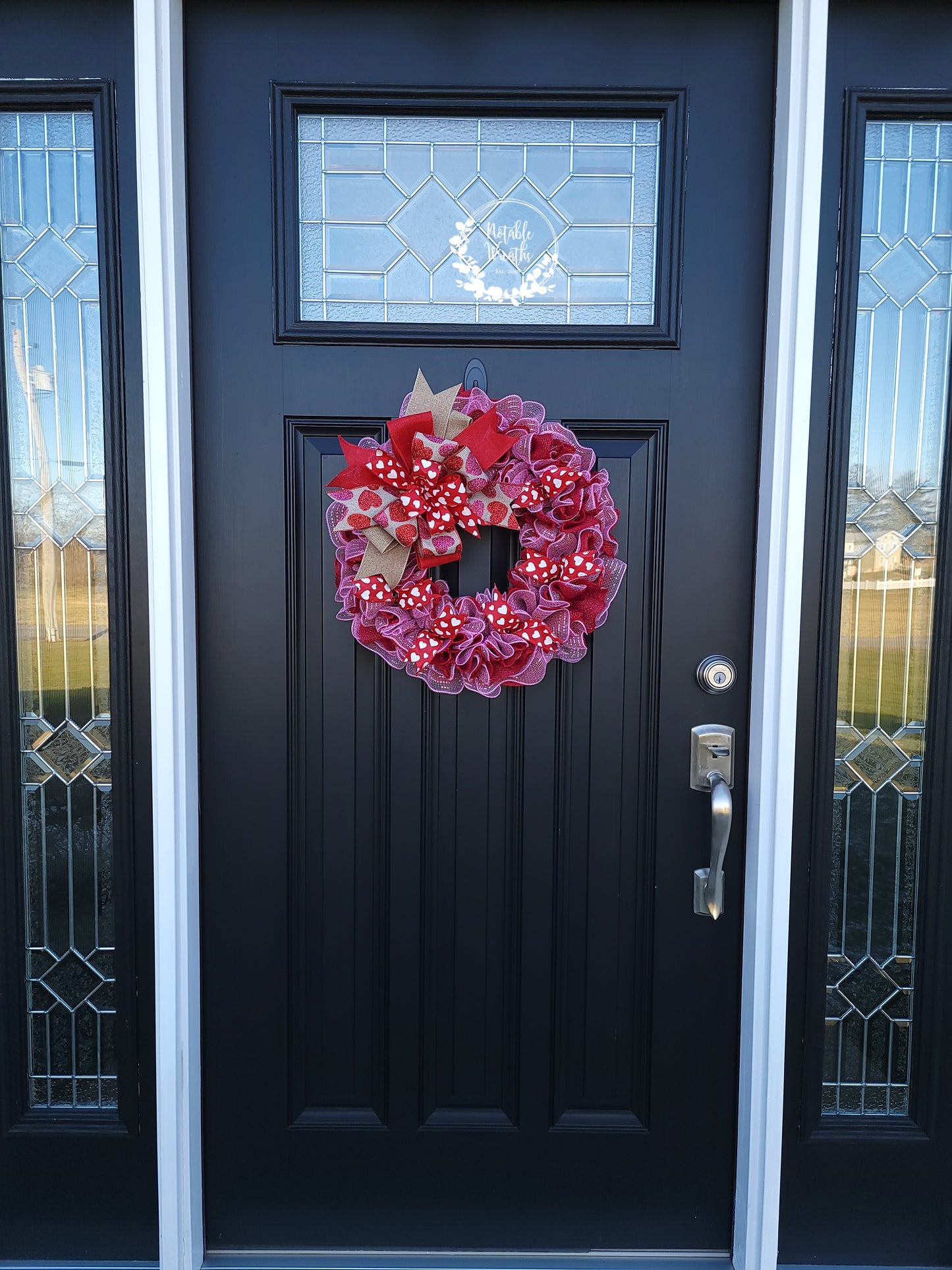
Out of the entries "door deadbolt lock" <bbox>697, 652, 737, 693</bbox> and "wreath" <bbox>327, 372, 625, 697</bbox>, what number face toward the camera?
2

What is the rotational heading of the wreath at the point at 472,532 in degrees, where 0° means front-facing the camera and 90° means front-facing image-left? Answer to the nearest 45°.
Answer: approximately 0°

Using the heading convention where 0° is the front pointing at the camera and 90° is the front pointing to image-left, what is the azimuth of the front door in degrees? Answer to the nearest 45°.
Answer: approximately 0°
